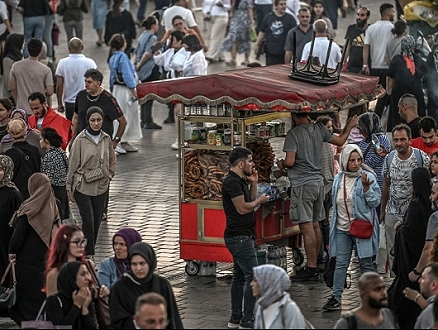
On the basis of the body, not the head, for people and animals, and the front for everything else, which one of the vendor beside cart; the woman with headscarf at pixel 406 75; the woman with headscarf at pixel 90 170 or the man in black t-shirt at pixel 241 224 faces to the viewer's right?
the man in black t-shirt

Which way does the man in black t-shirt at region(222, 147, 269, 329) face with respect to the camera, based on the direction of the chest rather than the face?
to the viewer's right

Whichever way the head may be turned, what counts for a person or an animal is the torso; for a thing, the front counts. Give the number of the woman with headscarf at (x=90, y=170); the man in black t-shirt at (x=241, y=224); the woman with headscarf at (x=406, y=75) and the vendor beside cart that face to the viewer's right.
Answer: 1

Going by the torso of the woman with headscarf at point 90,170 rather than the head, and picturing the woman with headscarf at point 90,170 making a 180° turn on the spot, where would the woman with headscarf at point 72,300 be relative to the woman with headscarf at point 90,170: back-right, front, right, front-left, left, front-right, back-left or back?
back

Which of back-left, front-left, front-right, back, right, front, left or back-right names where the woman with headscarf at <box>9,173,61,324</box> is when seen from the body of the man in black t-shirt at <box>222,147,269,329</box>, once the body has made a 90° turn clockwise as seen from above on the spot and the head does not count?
right

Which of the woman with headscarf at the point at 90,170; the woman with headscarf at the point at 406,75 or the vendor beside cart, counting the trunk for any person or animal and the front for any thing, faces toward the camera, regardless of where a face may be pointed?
the woman with headscarf at the point at 90,170

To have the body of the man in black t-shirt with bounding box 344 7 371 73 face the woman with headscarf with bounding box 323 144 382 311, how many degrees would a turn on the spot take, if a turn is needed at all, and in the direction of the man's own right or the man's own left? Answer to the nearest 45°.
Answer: approximately 45° to the man's own right

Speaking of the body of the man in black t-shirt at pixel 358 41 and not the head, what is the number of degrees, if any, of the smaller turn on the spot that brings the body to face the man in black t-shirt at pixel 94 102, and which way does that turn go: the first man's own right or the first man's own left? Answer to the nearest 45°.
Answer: approximately 90° to the first man's own right

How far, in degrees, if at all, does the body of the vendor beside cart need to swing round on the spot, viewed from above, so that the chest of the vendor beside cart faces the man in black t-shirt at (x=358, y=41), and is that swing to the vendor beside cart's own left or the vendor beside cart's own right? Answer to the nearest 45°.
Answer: approximately 45° to the vendor beside cart's own right

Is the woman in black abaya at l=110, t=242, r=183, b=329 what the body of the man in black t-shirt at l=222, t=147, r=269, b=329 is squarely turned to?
no

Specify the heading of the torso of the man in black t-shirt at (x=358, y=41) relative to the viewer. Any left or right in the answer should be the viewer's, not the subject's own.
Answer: facing the viewer and to the right of the viewer

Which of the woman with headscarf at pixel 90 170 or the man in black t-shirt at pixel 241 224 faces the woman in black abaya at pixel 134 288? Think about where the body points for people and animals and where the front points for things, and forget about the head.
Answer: the woman with headscarf

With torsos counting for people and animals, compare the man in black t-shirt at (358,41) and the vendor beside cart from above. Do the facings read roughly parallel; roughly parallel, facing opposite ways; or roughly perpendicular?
roughly parallel, facing opposite ways

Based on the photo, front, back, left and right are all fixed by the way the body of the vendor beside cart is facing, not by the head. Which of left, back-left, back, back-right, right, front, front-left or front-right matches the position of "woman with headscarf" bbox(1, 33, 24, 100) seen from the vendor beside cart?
front

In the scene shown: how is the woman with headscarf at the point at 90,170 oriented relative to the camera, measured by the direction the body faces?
toward the camera

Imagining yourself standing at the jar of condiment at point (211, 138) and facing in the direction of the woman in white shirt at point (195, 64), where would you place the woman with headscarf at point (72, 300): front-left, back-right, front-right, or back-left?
back-left

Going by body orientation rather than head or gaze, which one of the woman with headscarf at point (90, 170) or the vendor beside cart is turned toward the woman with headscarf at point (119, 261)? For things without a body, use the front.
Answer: the woman with headscarf at point (90, 170)

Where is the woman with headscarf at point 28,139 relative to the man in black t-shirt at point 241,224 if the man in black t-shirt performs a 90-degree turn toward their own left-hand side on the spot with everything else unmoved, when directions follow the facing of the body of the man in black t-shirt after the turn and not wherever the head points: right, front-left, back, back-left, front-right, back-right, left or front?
front-left
